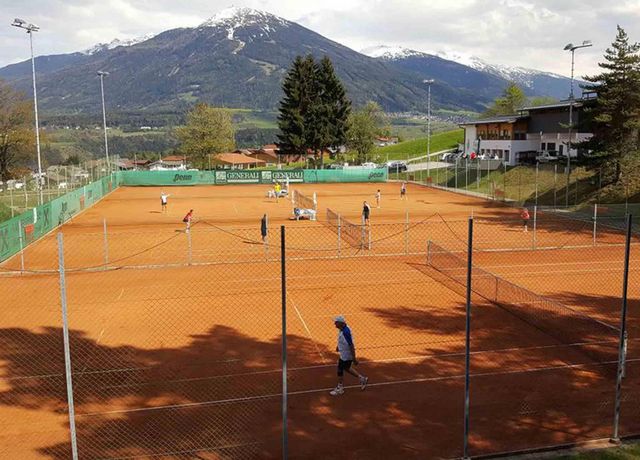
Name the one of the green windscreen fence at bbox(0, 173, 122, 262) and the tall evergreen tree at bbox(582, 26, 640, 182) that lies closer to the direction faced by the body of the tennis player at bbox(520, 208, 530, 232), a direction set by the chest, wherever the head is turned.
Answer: the green windscreen fence

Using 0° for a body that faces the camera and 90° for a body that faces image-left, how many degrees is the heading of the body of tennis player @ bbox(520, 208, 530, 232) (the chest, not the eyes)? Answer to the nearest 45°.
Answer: approximately 90°

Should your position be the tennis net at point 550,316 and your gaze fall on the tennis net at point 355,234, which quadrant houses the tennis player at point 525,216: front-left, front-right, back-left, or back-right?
front-right

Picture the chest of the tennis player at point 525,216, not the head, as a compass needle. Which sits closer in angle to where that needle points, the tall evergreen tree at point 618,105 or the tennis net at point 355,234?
the tennis net

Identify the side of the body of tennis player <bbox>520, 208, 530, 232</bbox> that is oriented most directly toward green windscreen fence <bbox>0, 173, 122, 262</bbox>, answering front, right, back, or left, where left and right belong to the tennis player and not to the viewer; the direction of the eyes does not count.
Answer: front

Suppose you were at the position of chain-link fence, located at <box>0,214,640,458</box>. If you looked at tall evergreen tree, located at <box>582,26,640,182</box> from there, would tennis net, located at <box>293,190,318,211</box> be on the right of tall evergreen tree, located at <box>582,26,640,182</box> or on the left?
left

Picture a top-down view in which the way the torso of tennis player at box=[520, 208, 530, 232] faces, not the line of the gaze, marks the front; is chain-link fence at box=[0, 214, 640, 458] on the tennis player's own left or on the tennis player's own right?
on the tennis player's own left
